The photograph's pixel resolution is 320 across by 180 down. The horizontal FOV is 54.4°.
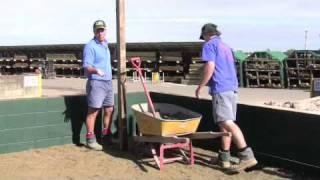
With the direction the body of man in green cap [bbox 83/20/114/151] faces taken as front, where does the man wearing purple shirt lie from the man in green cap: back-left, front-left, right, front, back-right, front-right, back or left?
front

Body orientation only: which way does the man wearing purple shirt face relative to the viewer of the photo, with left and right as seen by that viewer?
facing away from the viewer and to the left of the viewer

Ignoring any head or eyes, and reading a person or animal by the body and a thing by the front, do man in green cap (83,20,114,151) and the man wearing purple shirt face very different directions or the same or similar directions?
very different directions

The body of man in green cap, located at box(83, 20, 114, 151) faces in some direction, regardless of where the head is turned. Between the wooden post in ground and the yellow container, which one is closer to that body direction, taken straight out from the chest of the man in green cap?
the yellow container

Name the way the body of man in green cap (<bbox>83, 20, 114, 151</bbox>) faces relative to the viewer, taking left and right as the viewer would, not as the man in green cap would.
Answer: facing the viewer and to the right of the viewer

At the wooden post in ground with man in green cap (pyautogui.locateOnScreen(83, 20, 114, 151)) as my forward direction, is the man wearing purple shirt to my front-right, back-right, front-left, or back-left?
back-left

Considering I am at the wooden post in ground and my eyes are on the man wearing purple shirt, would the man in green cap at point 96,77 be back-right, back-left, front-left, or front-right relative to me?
back-right

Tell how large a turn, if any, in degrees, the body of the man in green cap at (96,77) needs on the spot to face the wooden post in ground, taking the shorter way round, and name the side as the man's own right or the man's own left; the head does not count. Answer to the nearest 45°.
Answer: approximately 45° to the man's own left

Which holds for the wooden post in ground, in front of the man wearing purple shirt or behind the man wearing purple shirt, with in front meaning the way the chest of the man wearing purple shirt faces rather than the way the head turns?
in front

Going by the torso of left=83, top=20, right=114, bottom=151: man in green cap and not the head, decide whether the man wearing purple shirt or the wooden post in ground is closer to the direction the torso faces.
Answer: the man wearing purple shirt

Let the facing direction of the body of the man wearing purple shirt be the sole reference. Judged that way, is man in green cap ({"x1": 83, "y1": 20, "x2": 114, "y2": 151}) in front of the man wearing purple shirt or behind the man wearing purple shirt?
in front
